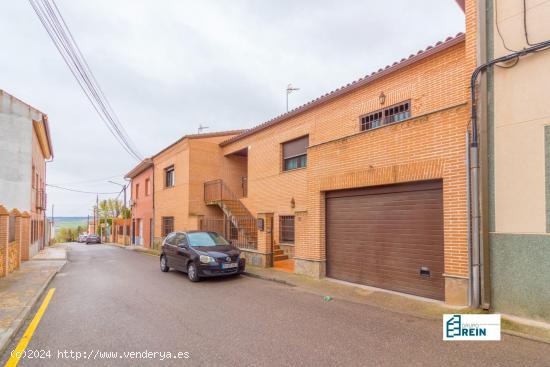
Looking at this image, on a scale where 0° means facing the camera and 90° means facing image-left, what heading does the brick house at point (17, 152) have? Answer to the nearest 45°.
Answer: approximately 270°

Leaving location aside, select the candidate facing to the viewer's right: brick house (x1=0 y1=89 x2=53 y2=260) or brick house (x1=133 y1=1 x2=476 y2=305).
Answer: brick house (x1=0 y1=89 x2=53 y2=260)

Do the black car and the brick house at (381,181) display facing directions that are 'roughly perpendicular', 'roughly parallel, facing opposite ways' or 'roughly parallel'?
roughly perpendicular

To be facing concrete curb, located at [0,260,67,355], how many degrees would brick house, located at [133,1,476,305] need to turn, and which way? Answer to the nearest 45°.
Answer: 0° — it already faces it

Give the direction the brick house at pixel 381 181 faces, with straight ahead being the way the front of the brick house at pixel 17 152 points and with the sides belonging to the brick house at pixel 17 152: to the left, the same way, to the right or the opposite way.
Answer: the opposite way

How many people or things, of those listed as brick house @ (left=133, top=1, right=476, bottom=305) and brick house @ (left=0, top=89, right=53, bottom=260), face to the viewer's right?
1

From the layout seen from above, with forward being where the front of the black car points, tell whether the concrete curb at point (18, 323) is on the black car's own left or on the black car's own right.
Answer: on the black car's own right

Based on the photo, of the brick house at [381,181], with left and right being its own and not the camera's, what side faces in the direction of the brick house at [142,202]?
right

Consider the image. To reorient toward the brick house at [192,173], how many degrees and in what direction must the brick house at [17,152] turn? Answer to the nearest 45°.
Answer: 0° — it already faces it
